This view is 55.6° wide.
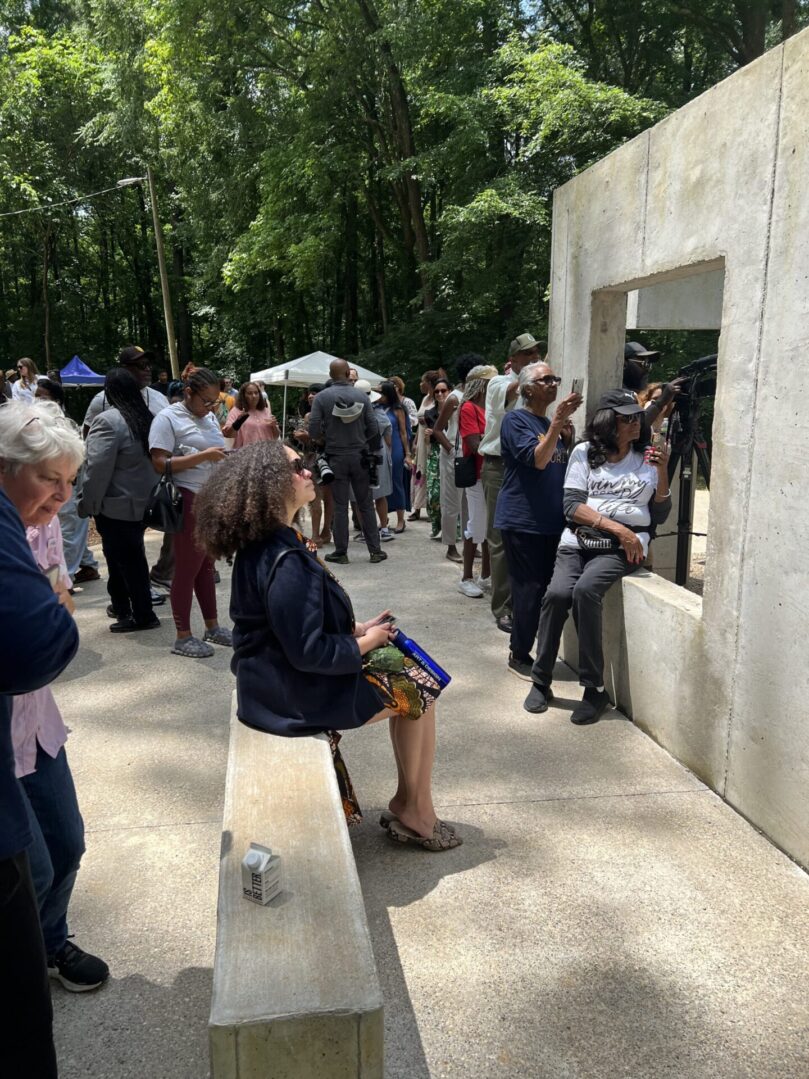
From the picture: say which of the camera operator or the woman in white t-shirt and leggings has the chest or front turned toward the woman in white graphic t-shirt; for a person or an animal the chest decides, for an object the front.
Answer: the woman in white t-shirt and leggings

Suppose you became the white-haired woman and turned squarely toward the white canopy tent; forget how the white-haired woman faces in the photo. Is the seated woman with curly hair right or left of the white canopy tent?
right

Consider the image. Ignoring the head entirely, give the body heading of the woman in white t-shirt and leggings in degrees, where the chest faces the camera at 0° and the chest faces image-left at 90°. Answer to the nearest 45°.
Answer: approximately 315°

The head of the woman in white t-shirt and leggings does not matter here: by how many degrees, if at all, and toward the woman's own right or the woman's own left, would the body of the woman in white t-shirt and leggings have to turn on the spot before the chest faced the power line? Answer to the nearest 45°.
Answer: approximately 135° to the woman's own left

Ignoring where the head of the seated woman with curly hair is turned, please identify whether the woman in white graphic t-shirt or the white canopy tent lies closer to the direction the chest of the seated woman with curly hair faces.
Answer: the woman in white graphic t-shirt

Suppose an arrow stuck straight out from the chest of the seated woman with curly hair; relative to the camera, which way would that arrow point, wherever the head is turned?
to the viewer's right
